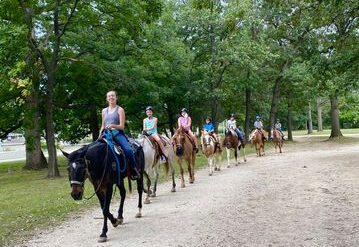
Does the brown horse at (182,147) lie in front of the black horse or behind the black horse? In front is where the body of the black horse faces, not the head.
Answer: behind

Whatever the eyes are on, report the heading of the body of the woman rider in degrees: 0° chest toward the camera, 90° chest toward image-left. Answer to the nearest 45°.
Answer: approximately 45°

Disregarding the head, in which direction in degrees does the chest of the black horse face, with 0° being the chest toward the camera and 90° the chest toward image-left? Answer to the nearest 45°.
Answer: approximately 45°

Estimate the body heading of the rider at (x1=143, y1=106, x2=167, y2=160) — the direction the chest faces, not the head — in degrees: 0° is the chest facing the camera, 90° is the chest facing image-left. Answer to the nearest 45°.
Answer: approximately 45°

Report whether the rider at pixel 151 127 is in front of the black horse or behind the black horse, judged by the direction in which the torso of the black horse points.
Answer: behind
